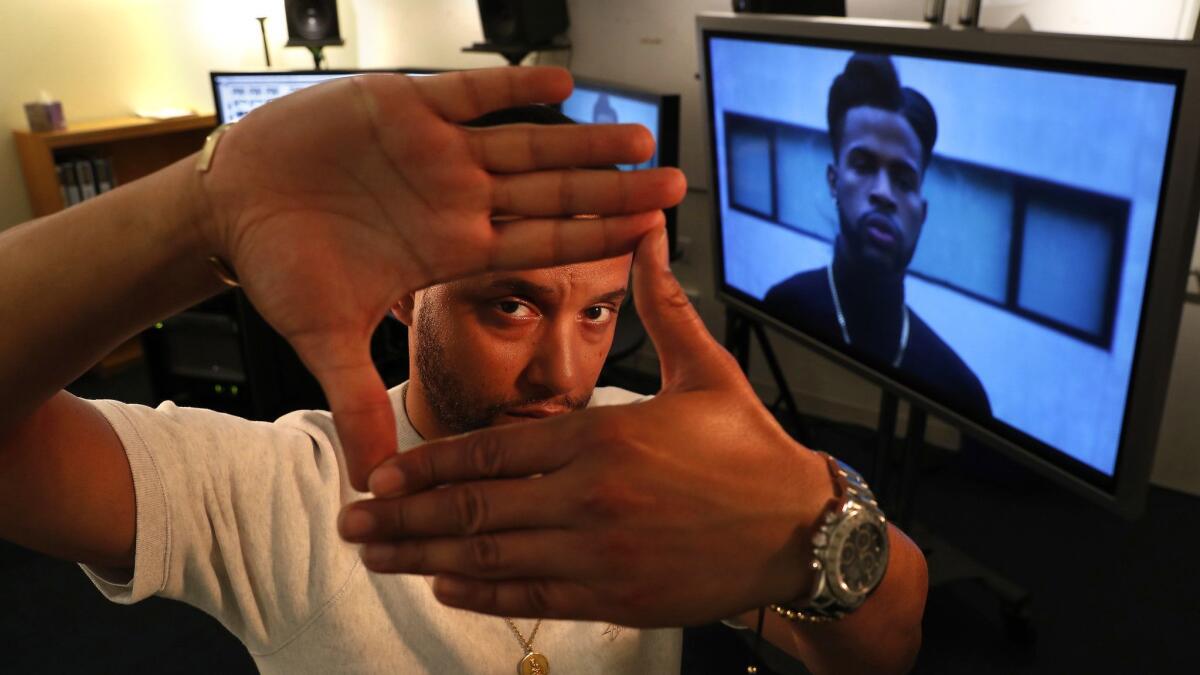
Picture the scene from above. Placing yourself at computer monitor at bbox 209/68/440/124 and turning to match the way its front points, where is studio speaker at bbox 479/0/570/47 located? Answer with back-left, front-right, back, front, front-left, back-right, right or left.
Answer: left

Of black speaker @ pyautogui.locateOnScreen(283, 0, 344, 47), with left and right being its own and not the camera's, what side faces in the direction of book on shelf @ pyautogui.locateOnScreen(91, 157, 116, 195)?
right

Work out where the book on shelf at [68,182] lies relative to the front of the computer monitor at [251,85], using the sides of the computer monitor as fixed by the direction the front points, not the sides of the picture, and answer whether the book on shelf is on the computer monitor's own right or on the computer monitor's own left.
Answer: on the computer monitor's own right

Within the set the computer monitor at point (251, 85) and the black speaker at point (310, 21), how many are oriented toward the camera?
2

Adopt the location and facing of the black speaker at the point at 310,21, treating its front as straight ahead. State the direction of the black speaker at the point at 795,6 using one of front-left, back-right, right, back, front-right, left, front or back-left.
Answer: front-left

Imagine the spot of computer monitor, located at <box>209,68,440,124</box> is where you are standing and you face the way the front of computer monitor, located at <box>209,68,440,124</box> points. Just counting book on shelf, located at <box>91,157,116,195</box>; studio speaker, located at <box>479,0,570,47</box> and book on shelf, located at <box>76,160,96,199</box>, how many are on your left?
1

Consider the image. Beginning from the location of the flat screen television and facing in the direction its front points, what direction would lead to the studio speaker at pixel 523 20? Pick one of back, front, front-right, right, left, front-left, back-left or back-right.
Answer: right

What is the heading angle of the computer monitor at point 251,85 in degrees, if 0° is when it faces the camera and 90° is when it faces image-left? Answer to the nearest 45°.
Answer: approximately 0°

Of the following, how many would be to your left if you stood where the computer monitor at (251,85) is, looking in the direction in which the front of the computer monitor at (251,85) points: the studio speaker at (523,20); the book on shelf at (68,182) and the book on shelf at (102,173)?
1

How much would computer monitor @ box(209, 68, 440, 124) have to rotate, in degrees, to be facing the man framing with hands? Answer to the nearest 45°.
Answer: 0° — it already faces them

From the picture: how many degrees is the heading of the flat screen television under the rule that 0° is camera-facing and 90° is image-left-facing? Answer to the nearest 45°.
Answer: approximately 45°

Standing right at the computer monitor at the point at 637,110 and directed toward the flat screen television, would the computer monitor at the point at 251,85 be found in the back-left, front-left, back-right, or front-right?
back-right
